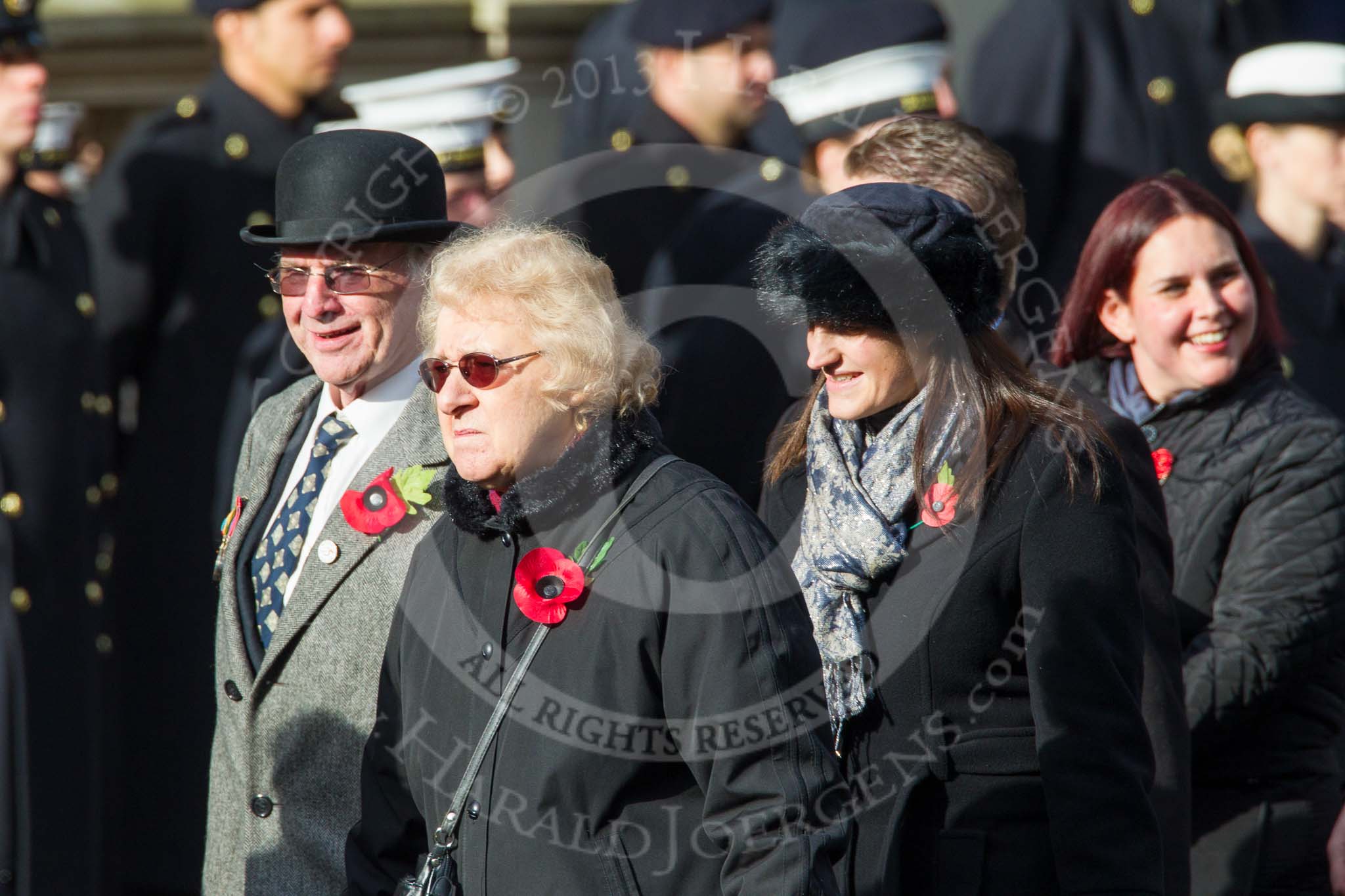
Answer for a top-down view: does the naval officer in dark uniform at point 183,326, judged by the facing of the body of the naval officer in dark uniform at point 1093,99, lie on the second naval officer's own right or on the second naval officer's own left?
on the second naval officer's own right

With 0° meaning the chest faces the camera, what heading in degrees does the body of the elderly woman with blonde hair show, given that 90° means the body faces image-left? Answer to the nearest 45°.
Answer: approximately 45°

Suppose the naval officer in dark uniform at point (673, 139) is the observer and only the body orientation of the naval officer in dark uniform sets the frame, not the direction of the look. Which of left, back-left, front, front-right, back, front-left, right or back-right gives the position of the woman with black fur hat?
front-right

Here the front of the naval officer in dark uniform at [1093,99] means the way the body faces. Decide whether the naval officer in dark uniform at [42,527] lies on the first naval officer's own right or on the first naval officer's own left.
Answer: on the first naval officer's own right

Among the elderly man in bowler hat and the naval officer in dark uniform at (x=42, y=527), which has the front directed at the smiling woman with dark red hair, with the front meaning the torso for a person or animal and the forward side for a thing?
the naval officer in dark uniform

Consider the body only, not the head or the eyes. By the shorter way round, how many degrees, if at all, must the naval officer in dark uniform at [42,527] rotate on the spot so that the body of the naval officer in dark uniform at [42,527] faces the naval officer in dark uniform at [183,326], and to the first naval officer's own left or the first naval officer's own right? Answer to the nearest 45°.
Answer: approximately 90° to the first naval officer's own left

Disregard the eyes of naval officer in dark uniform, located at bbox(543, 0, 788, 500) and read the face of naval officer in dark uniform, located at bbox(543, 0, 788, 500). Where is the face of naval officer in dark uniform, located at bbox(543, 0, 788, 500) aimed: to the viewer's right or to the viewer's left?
to the viewer's right

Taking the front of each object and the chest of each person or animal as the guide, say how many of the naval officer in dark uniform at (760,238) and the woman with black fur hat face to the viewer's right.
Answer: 1

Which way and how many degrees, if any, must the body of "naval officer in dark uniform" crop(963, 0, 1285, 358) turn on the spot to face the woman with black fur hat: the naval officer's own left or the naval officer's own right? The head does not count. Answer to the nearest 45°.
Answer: approximately 45° to the naval officer's own right

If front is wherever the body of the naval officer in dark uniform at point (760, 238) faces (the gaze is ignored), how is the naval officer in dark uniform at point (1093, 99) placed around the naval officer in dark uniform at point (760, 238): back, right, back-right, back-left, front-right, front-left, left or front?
front-left

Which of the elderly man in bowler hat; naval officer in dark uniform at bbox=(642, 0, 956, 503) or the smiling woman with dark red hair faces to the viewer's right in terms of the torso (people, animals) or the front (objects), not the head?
the naval officer in dark uniform
